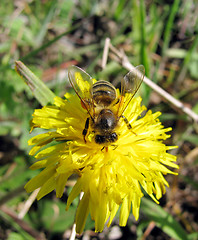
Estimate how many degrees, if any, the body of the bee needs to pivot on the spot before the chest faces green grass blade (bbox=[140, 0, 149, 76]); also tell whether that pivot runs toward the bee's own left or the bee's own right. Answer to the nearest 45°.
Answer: approximately 135° to the bee's own left

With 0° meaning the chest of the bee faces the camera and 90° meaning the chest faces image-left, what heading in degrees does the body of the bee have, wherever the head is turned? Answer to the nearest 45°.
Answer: approximately 0°

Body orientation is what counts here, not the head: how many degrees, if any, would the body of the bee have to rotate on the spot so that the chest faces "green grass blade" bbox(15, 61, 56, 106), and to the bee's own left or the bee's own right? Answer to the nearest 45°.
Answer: approximately 90° to the bee's own right
